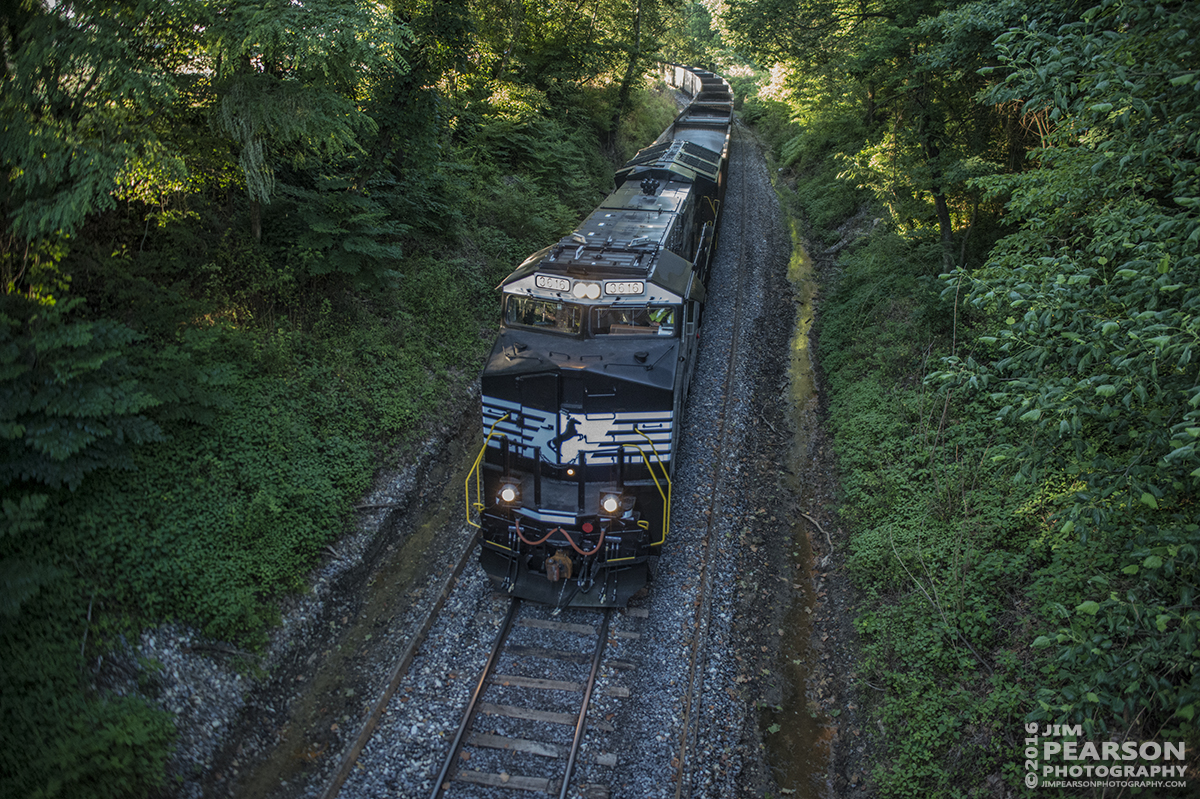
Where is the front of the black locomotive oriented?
toward the camera
